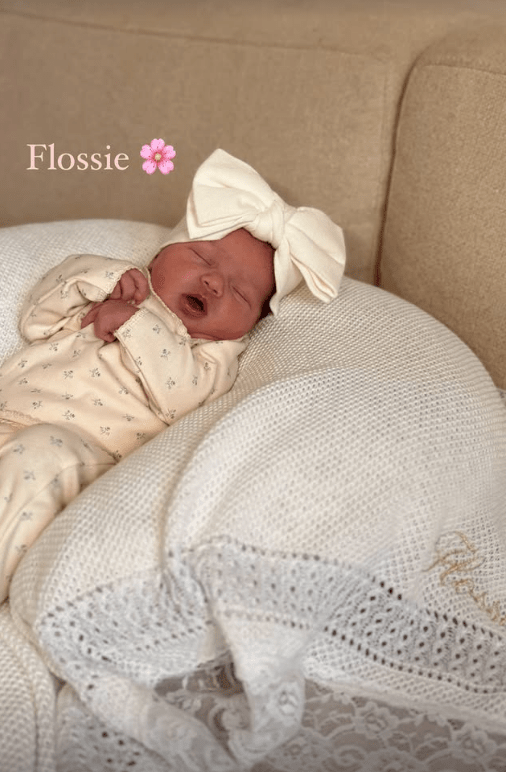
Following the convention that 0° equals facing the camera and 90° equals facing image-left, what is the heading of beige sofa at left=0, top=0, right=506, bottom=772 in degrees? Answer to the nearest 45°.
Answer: approximately 0°
